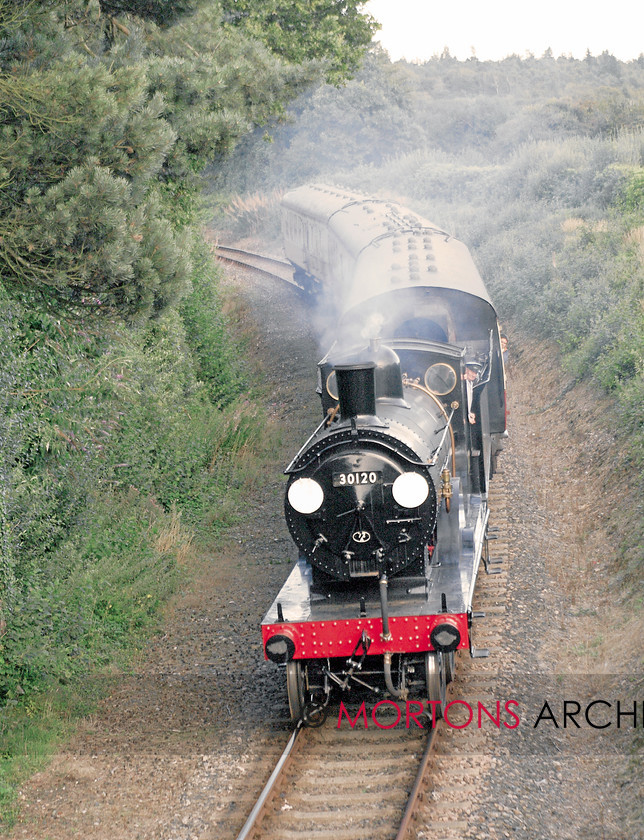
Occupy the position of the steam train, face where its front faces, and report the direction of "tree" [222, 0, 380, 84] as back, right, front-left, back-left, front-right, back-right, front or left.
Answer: back

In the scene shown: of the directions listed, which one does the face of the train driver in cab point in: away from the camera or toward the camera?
toward the camera

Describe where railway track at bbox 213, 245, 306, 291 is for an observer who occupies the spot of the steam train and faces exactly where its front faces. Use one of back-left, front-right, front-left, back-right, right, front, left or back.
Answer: back

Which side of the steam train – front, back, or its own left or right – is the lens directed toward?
front
